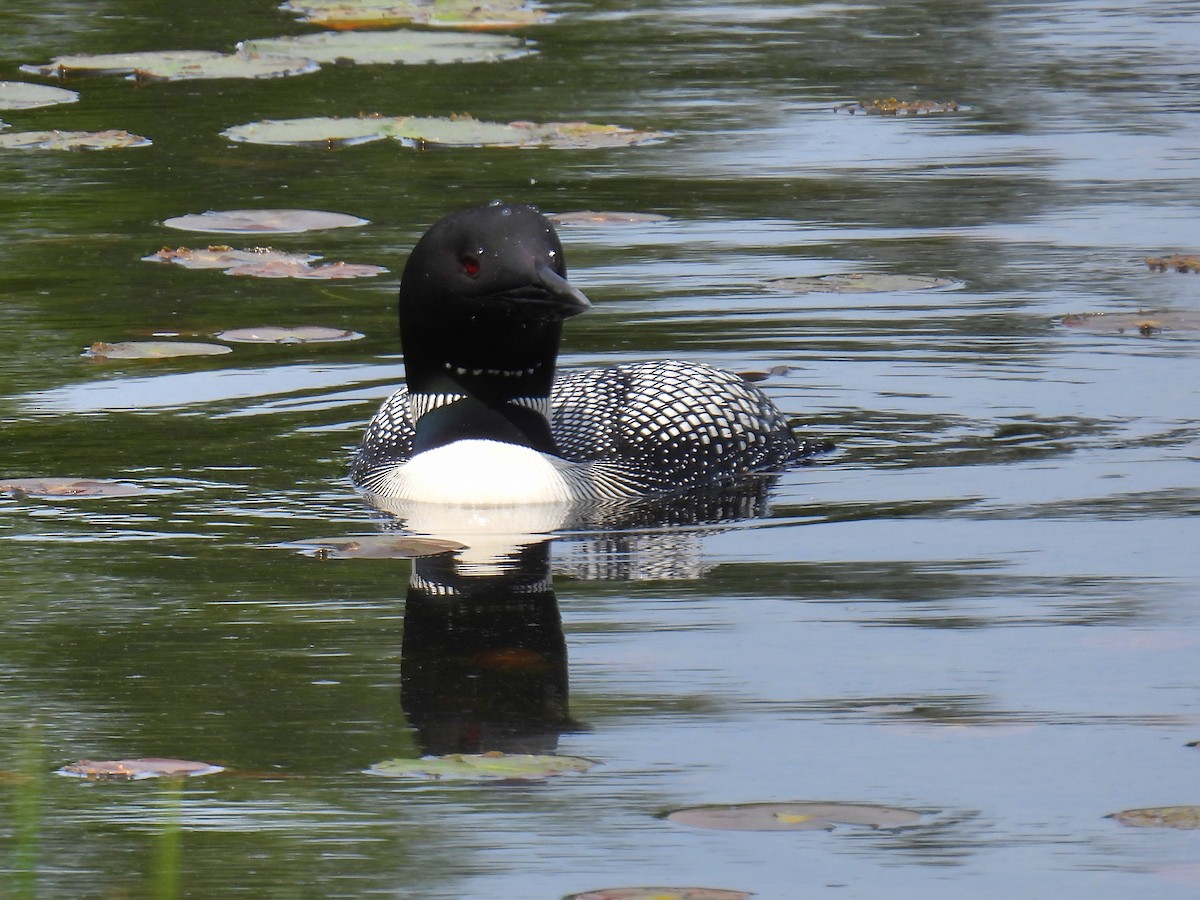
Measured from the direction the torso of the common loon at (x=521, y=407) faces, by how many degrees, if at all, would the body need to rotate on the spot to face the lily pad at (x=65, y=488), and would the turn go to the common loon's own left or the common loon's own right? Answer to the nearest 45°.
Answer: approximately 45° to the common loon's own right

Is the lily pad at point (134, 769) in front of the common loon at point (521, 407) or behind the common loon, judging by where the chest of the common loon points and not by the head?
in front

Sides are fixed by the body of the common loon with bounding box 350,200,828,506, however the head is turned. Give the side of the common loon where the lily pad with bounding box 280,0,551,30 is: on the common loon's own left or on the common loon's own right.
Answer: on the common loon's own right

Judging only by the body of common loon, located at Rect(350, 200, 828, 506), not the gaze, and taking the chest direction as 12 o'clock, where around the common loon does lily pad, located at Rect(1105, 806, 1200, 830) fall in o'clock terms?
The lily pad is roughly at 10 o'clock from the common loon.

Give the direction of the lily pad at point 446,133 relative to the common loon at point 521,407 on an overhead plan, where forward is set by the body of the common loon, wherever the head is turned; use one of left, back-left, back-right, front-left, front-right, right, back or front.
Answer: back-right

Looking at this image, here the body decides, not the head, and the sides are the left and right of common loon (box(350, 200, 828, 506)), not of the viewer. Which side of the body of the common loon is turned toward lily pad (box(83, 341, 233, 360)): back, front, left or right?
right

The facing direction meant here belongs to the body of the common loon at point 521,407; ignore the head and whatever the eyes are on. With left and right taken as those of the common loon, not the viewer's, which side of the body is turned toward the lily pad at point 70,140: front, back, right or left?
right

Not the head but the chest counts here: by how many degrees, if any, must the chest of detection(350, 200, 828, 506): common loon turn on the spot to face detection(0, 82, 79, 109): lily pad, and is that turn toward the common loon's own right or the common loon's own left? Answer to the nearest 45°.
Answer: approximately 90° to the common loon's own right

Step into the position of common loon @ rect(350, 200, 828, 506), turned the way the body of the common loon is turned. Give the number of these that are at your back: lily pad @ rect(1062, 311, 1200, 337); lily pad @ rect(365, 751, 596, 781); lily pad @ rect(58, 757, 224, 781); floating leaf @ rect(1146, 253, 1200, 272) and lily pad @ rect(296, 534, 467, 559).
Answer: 2

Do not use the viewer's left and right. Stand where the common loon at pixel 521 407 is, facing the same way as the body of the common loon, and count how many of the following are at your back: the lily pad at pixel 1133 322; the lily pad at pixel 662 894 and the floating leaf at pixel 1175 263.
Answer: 2

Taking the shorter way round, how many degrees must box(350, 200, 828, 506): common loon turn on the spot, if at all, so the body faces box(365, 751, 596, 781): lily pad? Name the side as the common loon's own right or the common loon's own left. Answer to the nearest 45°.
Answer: approximately 45° to the common loon's own left

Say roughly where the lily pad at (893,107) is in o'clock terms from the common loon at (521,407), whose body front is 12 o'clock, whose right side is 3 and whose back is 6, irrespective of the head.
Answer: The lily pad is roughly at 5 o'clock from the common loon.

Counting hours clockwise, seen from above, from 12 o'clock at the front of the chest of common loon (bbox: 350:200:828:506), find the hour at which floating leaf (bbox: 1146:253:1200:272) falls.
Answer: The floating leaf is roughly at 6 o'clock from the common loon.

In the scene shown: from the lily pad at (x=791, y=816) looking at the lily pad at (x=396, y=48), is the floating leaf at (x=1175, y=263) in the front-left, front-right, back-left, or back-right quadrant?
front-right

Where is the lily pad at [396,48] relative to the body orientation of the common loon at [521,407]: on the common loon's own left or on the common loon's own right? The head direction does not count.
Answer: on the common loon's own right

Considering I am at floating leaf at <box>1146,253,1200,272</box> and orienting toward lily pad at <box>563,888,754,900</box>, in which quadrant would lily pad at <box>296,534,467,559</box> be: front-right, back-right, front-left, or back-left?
front-right

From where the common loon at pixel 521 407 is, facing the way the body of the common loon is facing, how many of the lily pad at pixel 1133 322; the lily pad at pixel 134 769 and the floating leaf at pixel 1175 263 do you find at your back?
2

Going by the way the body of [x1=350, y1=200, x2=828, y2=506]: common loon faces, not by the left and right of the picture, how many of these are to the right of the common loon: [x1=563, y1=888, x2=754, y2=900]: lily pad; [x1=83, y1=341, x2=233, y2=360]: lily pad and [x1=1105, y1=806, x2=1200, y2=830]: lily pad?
1

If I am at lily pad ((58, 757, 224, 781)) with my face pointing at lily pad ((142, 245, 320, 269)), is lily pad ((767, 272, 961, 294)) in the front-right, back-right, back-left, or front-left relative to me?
front-right

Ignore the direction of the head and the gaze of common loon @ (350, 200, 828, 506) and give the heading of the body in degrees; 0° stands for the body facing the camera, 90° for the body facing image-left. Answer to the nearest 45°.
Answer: approximately 45°
